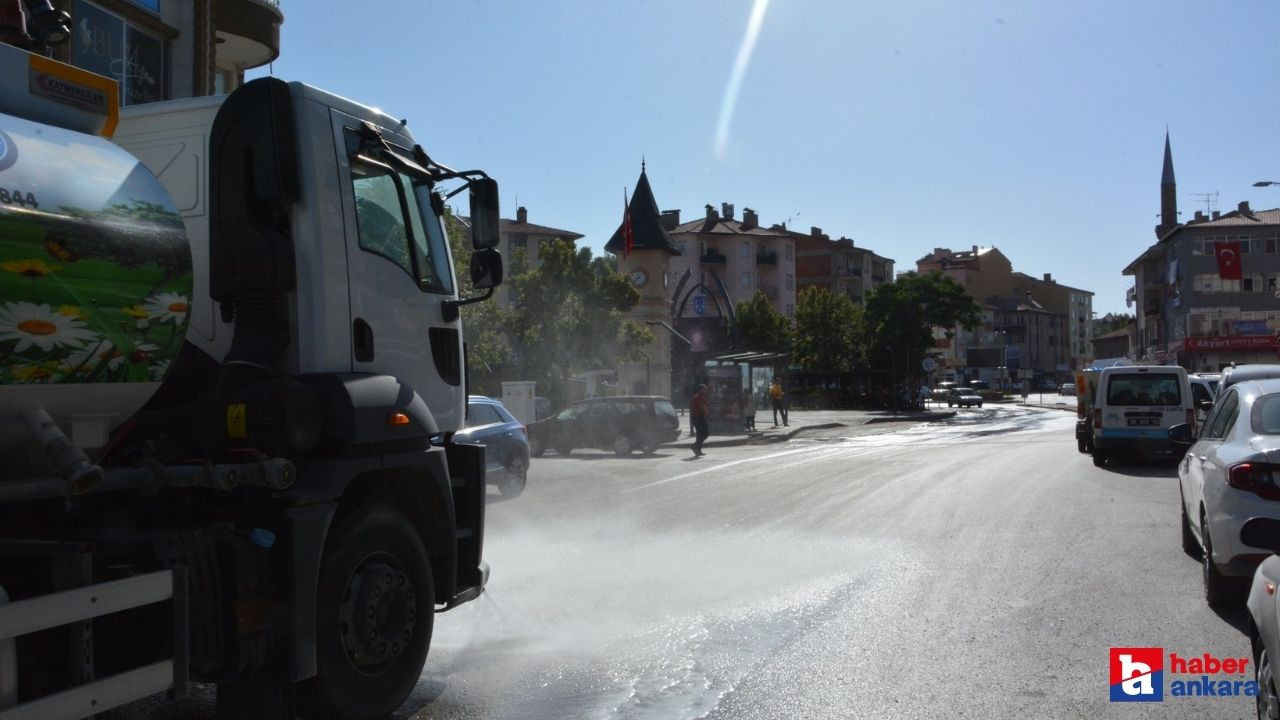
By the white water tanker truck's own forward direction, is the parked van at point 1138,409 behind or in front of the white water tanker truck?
in front

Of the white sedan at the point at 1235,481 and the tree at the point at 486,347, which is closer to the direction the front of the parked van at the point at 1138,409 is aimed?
the tree

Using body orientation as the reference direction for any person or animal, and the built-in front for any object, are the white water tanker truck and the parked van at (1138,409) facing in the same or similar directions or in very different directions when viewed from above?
same or similar directions

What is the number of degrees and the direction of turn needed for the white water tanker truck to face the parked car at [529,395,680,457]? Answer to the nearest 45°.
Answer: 0° — it already faces it

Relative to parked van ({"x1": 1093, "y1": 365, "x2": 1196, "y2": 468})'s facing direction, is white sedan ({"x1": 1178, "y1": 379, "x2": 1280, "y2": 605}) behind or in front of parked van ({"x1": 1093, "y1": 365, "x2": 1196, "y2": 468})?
behind

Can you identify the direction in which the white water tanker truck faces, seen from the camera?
facing away from the viewer and to the right of the viewer

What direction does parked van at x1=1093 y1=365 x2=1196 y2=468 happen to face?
away from the camera

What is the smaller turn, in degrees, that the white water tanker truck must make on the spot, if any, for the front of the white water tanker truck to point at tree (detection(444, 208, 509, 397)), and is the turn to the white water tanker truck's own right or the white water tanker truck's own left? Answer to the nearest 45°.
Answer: approximately 45° to the white water tanker truck's own left

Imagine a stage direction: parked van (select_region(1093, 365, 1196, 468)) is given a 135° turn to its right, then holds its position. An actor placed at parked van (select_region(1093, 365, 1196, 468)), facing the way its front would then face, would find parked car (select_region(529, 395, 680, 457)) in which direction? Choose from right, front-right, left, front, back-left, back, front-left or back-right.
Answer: back-right

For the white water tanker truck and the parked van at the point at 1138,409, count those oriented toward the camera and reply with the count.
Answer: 0

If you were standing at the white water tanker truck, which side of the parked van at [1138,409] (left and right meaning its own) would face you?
back
